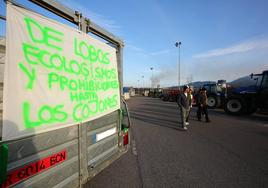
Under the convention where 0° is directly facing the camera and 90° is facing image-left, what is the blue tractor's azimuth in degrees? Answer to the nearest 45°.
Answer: approximately 90°
